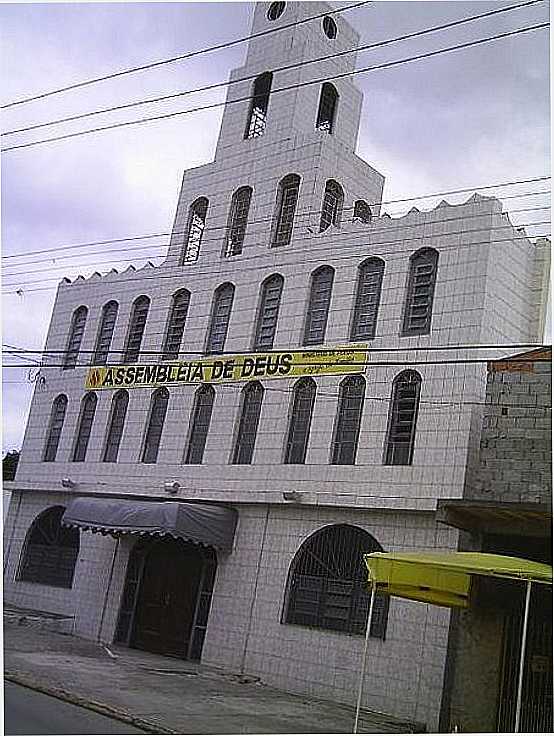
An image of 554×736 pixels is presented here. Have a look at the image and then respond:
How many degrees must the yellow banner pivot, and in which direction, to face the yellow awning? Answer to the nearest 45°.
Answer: approximately 90° to its left

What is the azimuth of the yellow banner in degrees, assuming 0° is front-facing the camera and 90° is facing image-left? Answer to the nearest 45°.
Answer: approximately 45°
